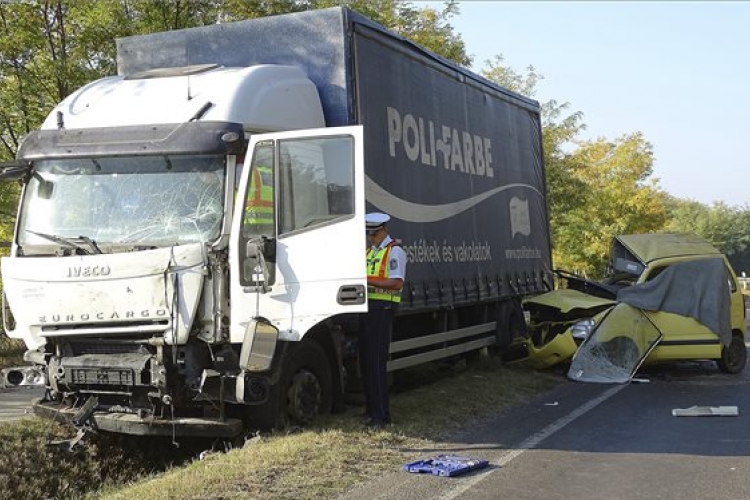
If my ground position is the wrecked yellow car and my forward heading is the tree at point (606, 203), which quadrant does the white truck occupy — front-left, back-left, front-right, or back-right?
back-left

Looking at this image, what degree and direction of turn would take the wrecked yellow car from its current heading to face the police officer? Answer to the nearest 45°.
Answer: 0° — it already faces them

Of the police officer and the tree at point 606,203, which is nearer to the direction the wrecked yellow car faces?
the police officer

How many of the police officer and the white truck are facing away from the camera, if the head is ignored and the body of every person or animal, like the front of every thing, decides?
0

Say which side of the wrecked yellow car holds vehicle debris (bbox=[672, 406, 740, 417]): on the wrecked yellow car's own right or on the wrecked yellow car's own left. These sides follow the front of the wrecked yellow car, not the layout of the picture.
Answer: on the wrecked yellow car's own left

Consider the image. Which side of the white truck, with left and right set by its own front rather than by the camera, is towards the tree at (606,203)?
back

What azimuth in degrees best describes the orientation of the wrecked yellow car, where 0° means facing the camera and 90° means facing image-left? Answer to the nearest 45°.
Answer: approximately 45°

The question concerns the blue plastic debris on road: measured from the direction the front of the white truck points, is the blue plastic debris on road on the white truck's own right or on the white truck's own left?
on the white truck's own left
